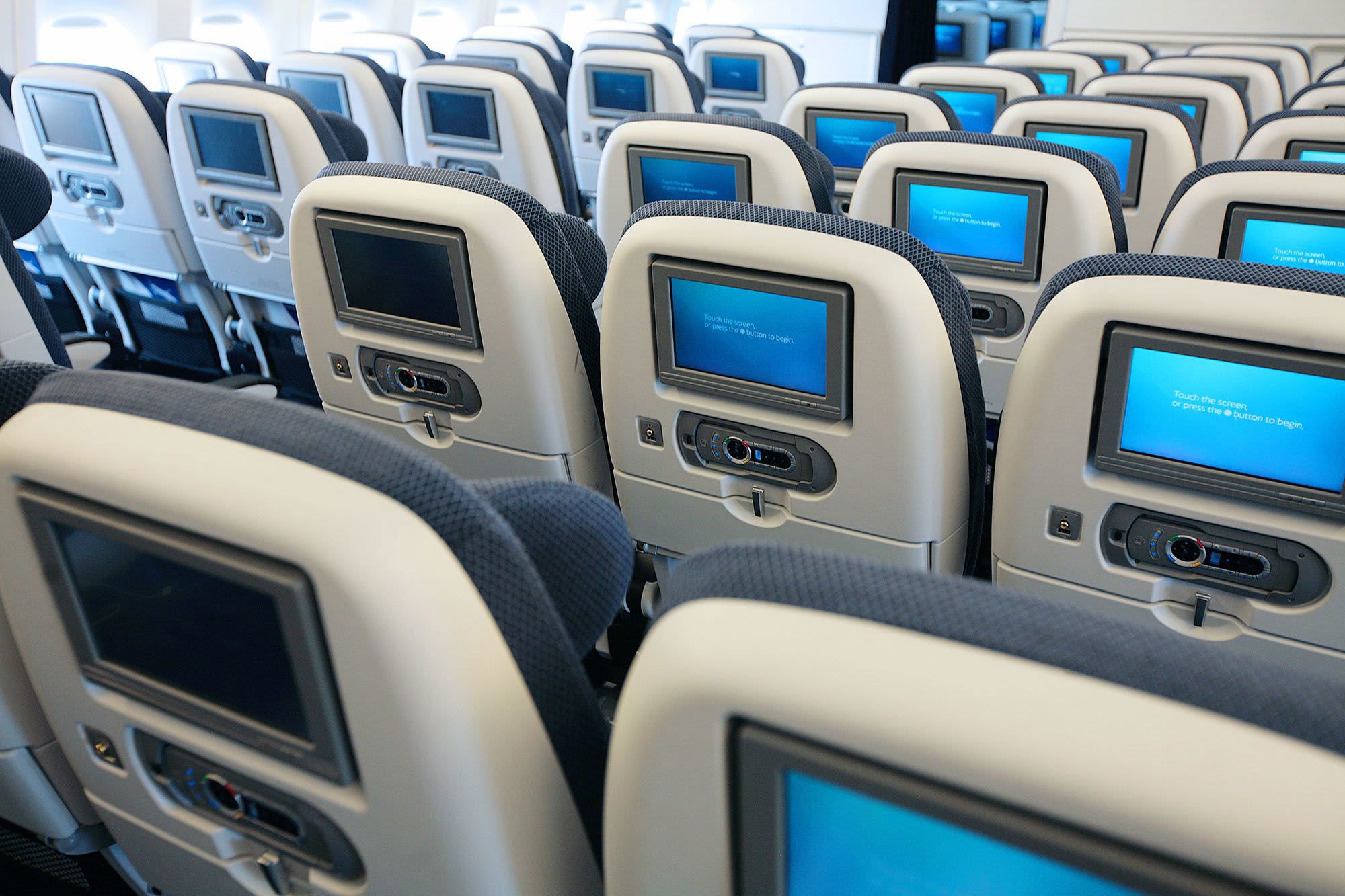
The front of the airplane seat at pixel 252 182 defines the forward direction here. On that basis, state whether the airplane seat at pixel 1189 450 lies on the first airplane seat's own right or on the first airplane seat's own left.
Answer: on the first airplane seat's own right

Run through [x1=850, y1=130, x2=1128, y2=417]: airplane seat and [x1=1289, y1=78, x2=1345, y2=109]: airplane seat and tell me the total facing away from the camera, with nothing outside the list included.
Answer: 2

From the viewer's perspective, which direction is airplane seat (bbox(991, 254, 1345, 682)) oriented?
away from the camera

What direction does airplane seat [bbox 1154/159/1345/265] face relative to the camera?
away from the camera

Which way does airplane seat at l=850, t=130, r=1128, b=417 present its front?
away from the camera

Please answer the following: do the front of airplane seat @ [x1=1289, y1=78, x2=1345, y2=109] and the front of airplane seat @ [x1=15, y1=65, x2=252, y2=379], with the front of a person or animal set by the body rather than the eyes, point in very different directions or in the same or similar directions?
same or similar directions

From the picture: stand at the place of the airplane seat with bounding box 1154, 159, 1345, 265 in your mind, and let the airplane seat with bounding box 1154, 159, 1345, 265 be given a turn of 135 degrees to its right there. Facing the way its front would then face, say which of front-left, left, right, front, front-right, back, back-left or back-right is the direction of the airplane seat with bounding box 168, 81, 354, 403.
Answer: back-right

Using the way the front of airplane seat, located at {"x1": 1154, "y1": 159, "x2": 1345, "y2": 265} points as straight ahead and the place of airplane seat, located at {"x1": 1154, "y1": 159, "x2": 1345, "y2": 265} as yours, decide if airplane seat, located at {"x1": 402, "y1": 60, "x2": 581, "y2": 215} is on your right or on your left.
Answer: on your left

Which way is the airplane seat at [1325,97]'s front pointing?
away from the camera

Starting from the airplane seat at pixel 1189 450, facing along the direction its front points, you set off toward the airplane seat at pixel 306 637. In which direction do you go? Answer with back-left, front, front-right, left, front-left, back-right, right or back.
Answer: back-left

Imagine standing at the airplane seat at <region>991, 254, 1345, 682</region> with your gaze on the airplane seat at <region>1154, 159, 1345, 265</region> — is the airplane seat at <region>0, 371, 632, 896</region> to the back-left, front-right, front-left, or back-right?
back-left

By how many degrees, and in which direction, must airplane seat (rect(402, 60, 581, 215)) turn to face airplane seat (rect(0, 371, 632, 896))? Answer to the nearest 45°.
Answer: approximately 135° to its right

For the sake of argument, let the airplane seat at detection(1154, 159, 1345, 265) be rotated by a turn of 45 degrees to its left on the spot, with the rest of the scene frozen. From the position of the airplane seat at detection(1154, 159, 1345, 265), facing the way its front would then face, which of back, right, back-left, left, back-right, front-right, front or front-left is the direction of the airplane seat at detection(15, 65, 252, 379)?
front-left

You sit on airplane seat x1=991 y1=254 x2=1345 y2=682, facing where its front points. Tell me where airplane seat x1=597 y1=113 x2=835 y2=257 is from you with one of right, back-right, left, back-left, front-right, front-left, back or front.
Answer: front-left

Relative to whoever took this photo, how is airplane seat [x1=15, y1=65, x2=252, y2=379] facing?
facing away from the viewer and to the right of the viewer

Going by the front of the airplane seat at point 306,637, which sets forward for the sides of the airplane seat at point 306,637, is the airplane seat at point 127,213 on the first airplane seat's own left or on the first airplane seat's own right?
on the first airplane seat's own left

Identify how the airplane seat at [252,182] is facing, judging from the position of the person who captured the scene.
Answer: facing away from the viewer and to the right of the viewer
